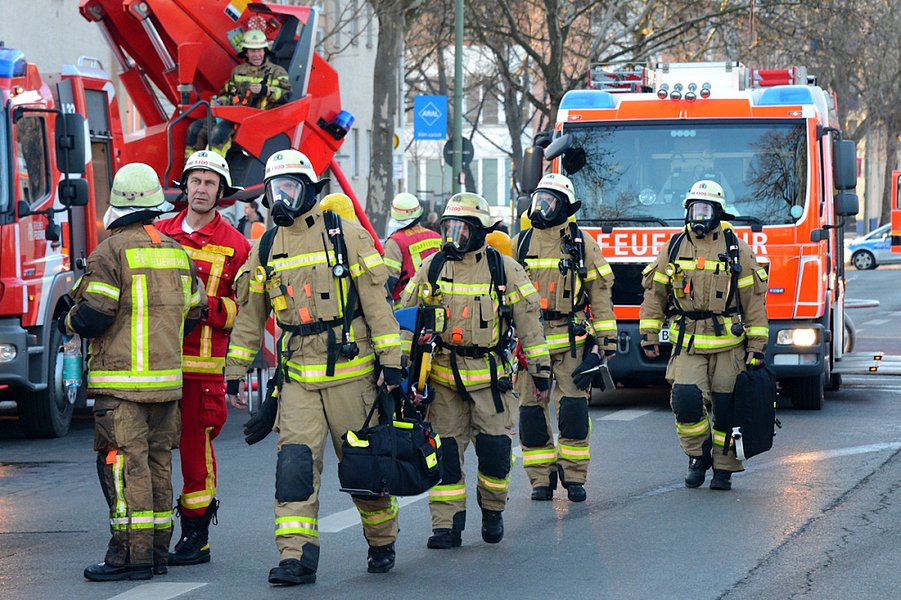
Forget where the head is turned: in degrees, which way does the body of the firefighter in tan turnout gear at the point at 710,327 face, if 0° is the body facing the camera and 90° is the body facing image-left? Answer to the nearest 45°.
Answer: approximately 0°

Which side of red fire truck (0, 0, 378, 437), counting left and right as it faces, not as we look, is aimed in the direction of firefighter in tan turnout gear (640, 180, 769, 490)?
left

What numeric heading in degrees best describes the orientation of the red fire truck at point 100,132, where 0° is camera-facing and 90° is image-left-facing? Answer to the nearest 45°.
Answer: approximately 45°

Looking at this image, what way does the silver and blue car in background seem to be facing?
to the viewer's left

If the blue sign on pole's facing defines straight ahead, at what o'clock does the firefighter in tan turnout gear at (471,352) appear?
The firefighter in tan turnout gear is roughly at 12 o'clock from the blue sign on pole.

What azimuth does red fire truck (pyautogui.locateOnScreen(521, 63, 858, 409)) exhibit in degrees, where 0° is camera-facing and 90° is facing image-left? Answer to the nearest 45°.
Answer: approximately 0°

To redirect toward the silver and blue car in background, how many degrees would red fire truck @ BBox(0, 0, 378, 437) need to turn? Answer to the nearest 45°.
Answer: approximately 180°
